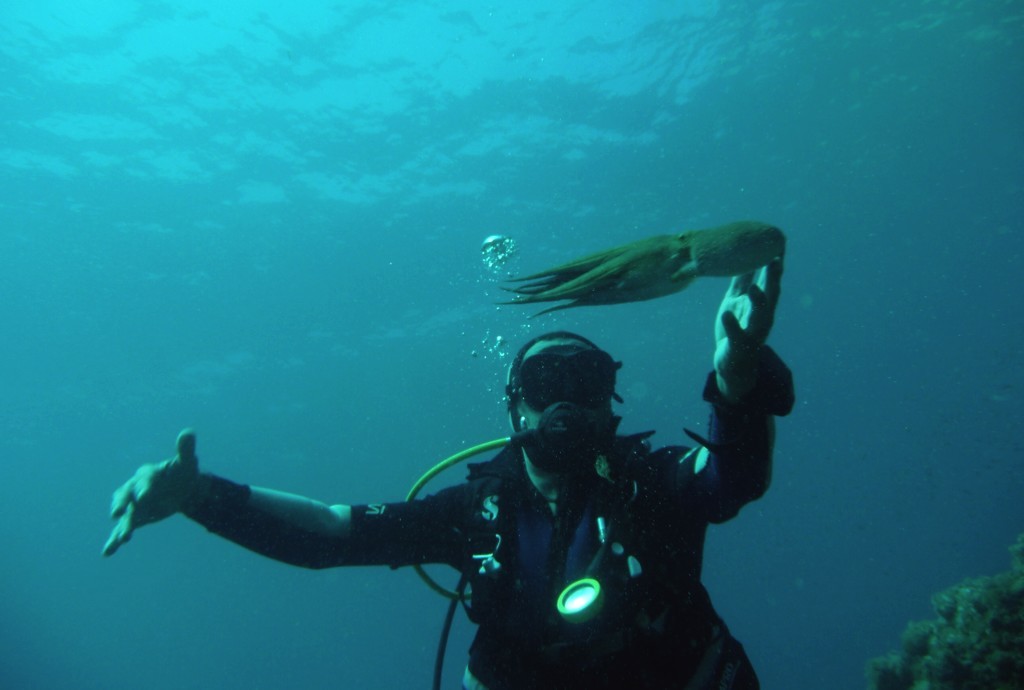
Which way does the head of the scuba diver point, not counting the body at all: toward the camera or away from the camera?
toward the camera

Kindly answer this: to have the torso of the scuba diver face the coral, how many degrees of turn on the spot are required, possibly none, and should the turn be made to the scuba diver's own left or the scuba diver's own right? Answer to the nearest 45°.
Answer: approximately 135° to the scuba diver's own left

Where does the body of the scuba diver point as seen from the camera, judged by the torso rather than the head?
toward the camera
